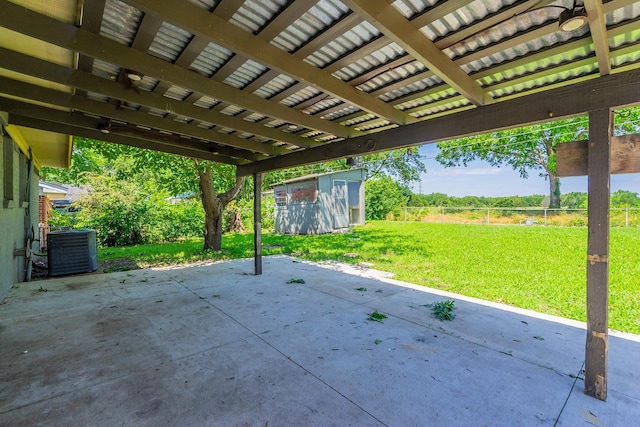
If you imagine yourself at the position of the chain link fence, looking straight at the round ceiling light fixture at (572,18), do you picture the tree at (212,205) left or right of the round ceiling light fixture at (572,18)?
right

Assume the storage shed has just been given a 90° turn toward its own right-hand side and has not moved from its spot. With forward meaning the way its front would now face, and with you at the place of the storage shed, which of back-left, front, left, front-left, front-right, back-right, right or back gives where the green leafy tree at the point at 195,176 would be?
front

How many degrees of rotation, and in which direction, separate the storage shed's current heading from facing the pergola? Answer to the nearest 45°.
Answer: approximately 45° to its right

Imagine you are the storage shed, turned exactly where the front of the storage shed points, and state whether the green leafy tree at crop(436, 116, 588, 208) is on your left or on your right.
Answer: on your left

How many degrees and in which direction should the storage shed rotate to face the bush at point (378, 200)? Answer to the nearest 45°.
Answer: approximately 90° to its left

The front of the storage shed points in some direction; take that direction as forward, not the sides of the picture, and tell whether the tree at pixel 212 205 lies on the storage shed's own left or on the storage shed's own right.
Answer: on the storage shed's own right

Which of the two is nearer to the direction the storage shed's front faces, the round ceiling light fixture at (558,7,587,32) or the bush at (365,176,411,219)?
the round ceiling light fixture

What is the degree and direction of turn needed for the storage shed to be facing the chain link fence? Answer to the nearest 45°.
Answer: approximately 45° to its left

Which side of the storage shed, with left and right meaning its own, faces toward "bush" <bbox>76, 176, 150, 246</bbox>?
right

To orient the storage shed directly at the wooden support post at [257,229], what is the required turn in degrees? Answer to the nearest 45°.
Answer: approximately 45° to its right

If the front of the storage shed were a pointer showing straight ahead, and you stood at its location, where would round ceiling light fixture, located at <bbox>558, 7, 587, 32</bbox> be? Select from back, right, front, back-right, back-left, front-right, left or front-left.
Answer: front-right

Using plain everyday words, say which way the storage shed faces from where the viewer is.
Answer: facing the viewer and to the right of the viewer

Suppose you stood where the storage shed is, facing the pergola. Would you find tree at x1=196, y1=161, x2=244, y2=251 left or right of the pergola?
right
